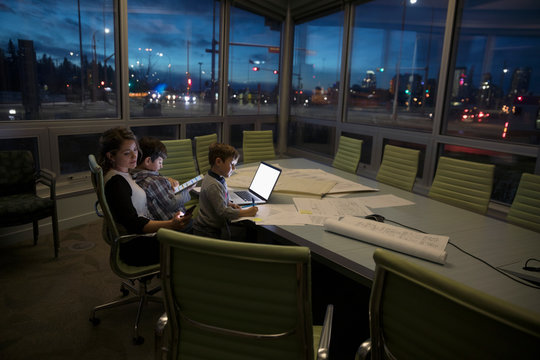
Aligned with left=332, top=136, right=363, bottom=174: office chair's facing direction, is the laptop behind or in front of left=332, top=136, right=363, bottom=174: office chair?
in front

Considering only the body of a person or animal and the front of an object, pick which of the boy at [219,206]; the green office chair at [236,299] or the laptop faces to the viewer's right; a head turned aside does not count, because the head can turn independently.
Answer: the boy

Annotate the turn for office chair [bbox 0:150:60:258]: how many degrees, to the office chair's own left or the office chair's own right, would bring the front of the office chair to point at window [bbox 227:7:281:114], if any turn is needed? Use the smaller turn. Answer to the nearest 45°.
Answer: approximately 90° to the office chair's own left

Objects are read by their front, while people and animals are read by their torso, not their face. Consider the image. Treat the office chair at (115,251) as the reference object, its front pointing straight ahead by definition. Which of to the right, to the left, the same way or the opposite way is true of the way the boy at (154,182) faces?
the same way

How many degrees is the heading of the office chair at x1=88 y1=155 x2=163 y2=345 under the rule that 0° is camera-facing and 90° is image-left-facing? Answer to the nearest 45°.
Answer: approximately 270°

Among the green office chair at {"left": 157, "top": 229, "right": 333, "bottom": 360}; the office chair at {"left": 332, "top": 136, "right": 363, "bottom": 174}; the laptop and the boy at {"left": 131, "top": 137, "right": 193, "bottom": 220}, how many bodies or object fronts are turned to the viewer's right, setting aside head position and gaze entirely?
1

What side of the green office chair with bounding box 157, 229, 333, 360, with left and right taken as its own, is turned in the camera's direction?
back

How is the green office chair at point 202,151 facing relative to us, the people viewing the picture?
facing the viewer and to the right of the viewer

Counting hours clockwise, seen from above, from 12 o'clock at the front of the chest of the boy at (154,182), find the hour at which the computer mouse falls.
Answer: The computer mouse is roughly at 1 o'clock from the boy.

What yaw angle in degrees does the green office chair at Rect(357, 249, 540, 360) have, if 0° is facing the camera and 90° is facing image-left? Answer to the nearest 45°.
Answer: approximately 225°

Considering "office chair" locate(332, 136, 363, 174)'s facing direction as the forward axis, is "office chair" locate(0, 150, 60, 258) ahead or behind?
ahead

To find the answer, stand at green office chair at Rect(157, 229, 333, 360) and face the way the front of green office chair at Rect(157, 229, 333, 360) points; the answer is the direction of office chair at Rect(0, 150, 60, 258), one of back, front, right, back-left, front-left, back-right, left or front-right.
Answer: front-left

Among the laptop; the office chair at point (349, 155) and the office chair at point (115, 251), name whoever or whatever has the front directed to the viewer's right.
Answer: the office chair at point (115, 251)

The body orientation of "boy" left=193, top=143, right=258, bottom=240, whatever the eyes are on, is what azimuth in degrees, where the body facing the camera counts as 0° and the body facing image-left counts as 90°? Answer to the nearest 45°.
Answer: approximately 270°

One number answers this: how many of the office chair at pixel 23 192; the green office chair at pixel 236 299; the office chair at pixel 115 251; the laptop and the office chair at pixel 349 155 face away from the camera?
1

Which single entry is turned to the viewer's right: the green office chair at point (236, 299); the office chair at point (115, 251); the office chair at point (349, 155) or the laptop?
the office chair at point (115, 251)

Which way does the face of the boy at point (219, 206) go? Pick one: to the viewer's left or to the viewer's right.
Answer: to the viewer's right

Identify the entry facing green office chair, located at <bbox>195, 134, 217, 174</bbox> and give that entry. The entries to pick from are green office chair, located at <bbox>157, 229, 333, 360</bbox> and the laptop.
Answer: green office chair, located at <bbox>157, 229, 333, 360</bbox>
